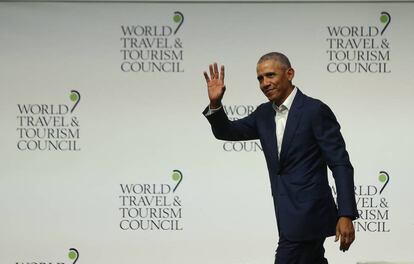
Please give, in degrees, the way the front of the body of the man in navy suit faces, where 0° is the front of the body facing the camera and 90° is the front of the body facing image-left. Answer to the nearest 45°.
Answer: approximately 45°

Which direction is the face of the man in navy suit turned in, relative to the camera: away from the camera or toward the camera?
toward the camera
